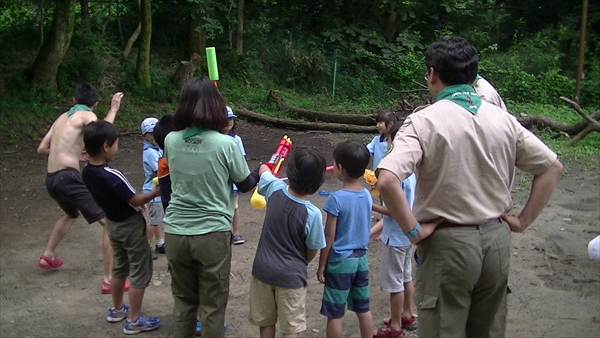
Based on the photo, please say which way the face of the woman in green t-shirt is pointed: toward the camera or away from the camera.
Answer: away from the camera

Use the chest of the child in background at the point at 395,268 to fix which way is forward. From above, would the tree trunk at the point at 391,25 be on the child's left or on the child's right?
on the child's right

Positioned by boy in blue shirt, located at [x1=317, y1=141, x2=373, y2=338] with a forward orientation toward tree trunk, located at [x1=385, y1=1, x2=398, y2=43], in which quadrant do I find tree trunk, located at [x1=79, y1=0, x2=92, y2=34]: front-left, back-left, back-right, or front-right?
front-left

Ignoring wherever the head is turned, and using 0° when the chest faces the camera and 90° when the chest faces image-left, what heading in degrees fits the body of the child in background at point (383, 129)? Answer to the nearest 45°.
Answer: approximately 45°

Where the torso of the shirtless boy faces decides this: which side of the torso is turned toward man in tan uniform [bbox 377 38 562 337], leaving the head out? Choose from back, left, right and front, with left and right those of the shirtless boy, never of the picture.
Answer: right

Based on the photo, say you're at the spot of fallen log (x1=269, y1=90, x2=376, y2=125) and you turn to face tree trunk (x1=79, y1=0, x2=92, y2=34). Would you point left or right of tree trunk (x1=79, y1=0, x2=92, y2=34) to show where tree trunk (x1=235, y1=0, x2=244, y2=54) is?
right

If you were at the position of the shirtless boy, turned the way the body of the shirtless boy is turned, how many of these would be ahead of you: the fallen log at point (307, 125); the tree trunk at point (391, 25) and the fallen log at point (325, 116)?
3

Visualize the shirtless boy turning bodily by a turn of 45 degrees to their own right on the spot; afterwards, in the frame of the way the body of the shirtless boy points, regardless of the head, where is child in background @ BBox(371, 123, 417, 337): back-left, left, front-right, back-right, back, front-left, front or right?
front-right
